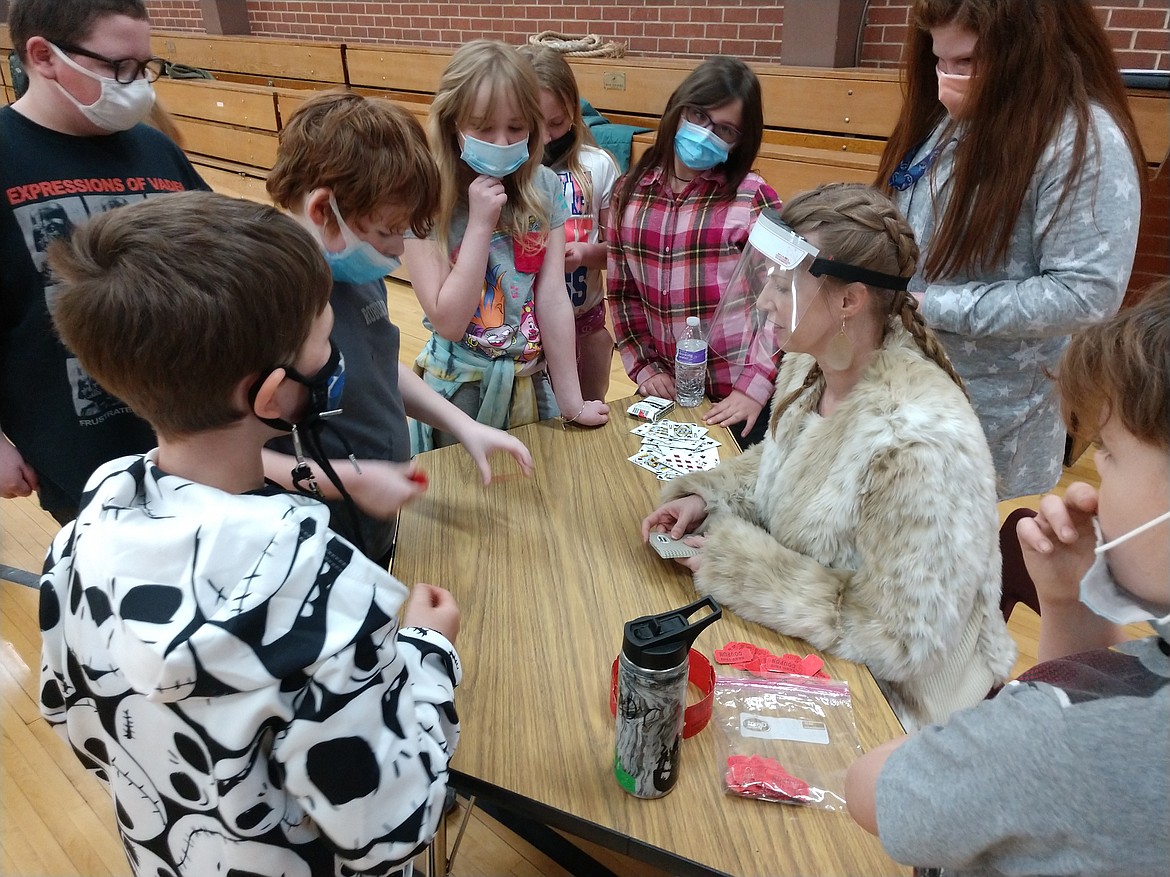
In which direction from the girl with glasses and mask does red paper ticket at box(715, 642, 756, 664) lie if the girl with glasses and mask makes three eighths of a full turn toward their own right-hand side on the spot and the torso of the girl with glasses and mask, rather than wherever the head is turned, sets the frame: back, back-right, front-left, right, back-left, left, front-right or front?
back-left

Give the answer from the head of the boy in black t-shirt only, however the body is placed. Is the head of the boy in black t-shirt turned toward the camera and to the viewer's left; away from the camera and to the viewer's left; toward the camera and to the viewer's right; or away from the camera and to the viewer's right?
toward the camera and to the viewer's right

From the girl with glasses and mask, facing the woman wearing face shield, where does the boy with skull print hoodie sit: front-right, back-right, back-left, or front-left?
front-right

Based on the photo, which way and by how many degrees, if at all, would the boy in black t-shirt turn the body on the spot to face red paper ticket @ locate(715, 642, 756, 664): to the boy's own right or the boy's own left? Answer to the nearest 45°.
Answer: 0° — they already face it

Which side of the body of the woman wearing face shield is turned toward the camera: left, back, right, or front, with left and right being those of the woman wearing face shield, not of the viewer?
left

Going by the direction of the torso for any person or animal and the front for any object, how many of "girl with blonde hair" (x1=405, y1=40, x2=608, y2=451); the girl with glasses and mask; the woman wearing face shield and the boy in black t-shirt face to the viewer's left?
1

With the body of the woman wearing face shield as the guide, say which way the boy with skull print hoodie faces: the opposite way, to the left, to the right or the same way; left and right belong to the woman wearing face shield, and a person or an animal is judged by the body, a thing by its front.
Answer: to the right

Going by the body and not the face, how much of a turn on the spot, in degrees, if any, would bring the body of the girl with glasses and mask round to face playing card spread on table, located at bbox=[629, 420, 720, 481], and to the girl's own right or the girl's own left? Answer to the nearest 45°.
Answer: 0° — they already face it

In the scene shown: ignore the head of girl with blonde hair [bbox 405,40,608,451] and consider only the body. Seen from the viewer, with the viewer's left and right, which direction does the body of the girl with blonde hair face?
facing the viewer

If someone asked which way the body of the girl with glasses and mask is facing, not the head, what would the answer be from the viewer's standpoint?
toward the camera

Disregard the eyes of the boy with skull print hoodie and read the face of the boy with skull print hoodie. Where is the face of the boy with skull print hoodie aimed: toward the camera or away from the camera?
away from the camera

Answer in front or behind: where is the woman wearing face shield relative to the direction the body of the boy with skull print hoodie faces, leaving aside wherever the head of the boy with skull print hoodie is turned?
in front
